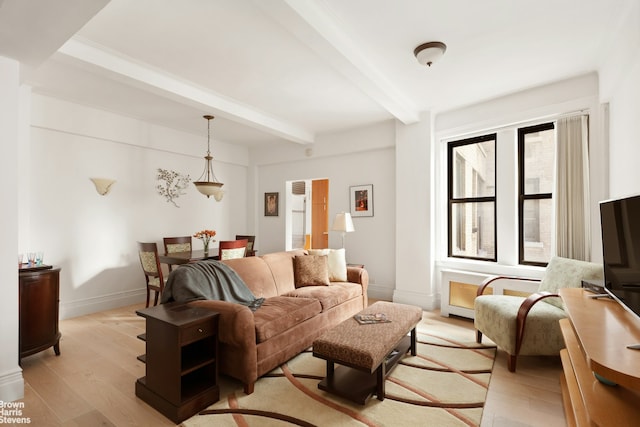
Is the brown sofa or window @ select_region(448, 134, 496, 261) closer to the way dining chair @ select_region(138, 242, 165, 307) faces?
the window

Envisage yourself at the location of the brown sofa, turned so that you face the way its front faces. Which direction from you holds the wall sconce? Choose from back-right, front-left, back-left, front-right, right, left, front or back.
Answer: back

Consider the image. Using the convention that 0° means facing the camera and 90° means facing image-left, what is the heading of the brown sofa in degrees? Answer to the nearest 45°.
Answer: approximately 315°

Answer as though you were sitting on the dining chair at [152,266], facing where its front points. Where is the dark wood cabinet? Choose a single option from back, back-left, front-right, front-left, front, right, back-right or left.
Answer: back

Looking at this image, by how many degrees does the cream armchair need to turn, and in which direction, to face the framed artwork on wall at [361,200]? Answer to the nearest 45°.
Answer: approximately 90° to its right

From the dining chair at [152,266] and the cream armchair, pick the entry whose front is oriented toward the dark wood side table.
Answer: the cream armchair

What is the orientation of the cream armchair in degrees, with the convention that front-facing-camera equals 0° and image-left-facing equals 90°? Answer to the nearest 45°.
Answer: approximately 45°

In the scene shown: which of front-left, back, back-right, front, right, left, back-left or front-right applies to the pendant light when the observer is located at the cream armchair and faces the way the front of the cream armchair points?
front-right

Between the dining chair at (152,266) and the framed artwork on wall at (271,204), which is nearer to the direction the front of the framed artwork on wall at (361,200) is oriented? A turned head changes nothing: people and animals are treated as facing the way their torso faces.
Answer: the dining chair

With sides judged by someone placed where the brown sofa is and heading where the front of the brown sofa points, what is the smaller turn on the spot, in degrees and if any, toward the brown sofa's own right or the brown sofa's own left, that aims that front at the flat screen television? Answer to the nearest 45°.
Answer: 0° — it already faces it

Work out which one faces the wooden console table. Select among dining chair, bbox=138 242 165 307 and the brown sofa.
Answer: the brown sofa

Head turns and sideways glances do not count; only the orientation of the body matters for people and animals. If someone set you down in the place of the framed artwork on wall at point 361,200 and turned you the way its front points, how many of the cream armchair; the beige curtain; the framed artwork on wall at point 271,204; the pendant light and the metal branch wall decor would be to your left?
2

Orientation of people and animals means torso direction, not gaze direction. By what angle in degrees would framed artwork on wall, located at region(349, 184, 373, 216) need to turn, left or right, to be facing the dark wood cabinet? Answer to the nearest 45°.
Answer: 0° — it already faces it

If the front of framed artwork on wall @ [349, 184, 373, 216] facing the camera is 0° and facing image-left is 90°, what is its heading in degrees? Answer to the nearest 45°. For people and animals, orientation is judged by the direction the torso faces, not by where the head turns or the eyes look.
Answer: approximately 45°
